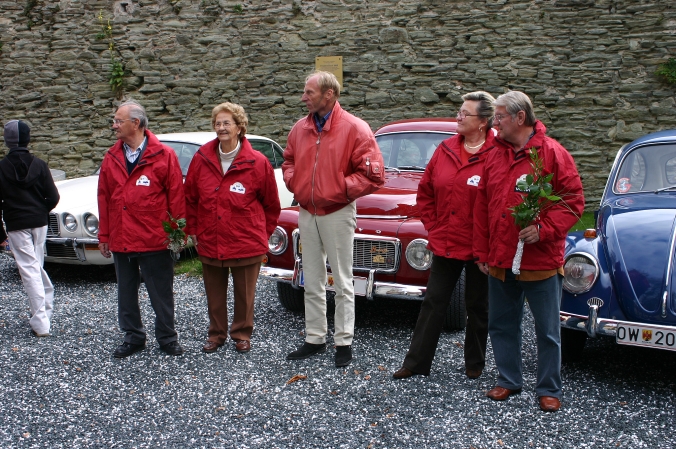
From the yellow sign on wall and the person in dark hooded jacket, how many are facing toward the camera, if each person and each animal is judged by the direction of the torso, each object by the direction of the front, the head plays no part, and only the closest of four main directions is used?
1

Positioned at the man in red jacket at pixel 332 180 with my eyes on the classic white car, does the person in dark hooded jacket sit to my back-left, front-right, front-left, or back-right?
front-left

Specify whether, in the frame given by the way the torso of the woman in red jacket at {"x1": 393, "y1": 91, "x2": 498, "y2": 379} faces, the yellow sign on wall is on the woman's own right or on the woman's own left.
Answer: on the woman's own right

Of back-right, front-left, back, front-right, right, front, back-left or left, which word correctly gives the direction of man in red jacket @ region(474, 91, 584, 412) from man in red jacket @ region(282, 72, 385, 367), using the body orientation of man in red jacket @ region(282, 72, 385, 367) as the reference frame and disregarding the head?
left

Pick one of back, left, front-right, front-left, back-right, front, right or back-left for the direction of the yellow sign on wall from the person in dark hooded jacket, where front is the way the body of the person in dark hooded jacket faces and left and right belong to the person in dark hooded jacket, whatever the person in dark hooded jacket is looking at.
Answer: front-right

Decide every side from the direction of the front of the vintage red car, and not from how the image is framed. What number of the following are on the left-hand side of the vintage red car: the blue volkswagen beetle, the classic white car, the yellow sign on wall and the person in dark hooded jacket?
1

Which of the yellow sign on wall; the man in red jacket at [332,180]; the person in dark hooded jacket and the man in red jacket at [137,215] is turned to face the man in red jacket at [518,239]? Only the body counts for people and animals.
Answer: the yellow sign on wall

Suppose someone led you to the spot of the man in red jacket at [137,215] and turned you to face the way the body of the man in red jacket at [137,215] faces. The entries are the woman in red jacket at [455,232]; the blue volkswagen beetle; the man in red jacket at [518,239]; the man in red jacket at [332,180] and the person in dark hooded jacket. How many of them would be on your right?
1

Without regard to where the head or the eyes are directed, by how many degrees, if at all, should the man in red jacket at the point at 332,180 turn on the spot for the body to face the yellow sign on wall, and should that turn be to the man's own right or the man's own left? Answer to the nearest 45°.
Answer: approximately 135° to the man's own right

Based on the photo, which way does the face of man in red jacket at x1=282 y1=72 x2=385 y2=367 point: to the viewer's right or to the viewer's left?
to the viewer's left

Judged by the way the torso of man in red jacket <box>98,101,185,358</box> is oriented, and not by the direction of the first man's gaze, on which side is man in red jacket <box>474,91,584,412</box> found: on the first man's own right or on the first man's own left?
on the first man's own left

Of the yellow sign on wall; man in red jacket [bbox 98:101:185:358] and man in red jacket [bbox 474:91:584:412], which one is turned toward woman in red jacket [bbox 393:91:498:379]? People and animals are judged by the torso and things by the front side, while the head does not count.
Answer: the yellow sign on wall

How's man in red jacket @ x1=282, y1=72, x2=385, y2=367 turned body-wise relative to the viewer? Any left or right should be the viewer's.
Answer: facing the viewer and to the left of the viewer

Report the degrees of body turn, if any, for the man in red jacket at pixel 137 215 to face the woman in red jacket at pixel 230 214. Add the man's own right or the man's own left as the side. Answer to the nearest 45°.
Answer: approximately 135° to the man's own left

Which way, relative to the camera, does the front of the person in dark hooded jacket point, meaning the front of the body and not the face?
away from the camera
